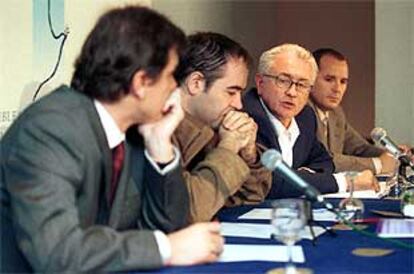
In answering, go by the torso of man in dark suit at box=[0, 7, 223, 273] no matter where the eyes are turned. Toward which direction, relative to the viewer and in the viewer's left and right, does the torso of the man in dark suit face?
facing to the right of the viewer

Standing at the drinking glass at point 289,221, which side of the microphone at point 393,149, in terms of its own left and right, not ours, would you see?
left

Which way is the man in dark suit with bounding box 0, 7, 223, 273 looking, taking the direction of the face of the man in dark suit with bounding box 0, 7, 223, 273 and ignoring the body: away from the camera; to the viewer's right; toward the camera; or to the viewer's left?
to the viewer's right

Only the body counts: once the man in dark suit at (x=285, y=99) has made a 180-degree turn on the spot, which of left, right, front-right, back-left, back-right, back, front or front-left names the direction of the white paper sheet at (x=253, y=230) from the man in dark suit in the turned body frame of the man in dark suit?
back-left

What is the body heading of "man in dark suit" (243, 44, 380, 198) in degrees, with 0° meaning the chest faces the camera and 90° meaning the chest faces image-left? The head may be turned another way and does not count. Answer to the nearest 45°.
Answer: approximately 315°

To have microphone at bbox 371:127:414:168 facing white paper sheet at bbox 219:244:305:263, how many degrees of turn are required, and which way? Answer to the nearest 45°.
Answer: approximately 90° to its left

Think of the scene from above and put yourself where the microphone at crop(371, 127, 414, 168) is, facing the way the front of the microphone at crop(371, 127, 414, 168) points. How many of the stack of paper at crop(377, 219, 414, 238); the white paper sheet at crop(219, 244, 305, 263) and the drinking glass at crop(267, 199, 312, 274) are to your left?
3

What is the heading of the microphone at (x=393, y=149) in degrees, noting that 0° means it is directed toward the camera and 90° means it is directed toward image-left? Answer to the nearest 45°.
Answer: approximately 90°

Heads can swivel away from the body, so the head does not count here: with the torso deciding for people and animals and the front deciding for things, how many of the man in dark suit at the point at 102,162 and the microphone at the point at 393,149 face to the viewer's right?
1

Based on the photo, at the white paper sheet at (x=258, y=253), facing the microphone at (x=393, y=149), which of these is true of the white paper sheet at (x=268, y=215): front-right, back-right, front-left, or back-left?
front-left
